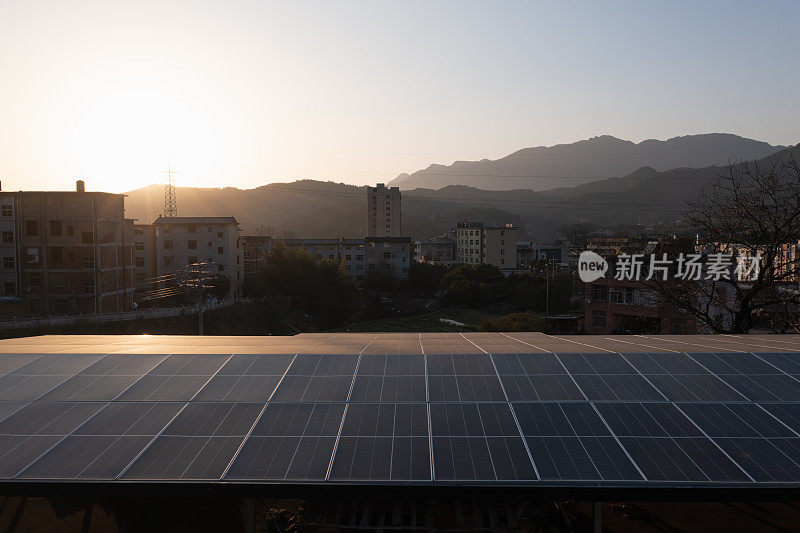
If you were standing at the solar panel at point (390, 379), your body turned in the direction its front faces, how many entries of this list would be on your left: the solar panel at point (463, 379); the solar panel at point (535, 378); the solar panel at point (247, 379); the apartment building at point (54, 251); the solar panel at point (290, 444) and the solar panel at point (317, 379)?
2

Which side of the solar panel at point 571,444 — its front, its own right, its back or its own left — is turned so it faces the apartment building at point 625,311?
back

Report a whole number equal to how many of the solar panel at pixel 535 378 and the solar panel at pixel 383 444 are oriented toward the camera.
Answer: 2

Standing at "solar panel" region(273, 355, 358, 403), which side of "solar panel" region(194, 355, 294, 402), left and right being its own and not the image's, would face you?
left

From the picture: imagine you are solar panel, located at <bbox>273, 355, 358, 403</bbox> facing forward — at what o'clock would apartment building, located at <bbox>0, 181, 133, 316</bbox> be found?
The apartment building is roughly at 5 o'clock from the solar panel.

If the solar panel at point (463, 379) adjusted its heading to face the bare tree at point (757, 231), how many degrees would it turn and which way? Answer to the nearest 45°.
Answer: approximately 135° to its left

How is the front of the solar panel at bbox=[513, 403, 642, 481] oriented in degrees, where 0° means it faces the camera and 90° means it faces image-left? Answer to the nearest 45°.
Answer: approximately 0°

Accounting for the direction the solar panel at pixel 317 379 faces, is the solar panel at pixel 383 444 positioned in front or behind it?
in front

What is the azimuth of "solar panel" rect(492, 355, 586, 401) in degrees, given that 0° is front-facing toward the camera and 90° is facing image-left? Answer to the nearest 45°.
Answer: approximately 0°
